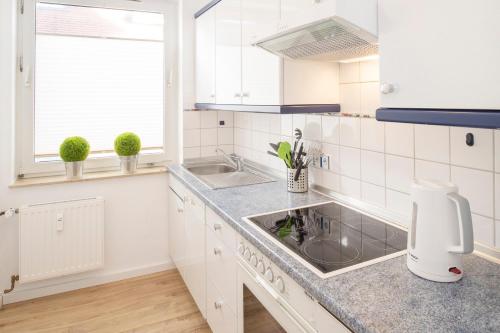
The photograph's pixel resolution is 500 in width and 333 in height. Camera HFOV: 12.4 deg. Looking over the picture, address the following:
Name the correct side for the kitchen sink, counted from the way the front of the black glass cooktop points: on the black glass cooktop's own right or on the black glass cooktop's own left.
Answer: on the black glass cooktop's own right

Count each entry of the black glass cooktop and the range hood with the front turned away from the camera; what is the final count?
0

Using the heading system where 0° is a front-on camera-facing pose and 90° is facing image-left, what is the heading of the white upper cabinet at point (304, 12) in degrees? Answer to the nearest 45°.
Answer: approximately 45°

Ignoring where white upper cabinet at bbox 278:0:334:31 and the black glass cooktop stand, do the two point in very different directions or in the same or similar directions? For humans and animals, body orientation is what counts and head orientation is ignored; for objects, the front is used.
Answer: same or similar directions

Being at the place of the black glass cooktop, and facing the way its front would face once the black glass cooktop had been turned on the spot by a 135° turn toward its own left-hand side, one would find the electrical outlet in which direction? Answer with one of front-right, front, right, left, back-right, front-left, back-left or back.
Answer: left

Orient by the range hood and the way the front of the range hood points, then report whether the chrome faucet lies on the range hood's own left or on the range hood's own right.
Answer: on the range hood's own right

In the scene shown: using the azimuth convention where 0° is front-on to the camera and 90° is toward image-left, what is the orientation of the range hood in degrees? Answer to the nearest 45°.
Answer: approximately 45°

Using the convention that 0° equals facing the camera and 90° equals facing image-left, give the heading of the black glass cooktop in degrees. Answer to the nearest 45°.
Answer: approximately 45°
